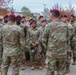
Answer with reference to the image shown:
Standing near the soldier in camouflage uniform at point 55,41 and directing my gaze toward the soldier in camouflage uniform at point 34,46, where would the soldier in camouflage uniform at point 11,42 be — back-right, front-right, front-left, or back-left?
front-left

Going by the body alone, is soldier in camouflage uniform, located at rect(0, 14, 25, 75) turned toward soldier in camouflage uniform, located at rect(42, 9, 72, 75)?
no

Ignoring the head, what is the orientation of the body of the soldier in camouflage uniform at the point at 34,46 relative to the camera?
toward the camera

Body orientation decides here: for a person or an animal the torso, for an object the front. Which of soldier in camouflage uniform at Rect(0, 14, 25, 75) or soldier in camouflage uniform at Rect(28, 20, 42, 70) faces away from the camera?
soldier in camouflage uniform at Rect(0, 14, 25, 75)

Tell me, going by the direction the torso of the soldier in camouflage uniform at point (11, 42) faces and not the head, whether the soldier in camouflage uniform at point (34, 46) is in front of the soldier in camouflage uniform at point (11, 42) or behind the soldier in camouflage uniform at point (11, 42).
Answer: in front

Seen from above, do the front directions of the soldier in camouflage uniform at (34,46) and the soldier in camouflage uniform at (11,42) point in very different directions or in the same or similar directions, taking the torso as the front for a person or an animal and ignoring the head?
very different directions

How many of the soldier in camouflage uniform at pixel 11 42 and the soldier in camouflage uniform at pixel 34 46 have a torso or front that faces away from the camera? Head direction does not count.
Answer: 1

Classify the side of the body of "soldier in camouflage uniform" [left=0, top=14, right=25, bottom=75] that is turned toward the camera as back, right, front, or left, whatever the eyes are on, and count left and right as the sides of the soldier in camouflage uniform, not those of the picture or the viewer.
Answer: back
